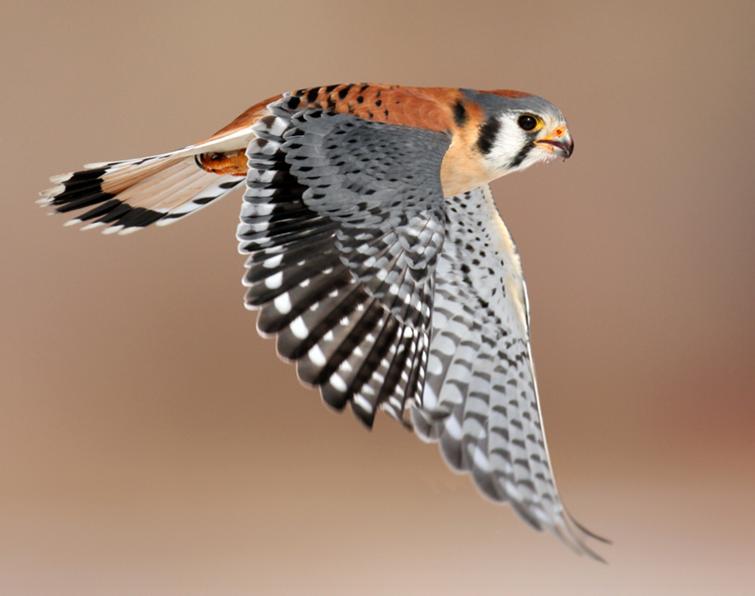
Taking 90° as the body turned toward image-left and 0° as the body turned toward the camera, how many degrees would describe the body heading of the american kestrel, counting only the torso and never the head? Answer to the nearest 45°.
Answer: approximately 270°
